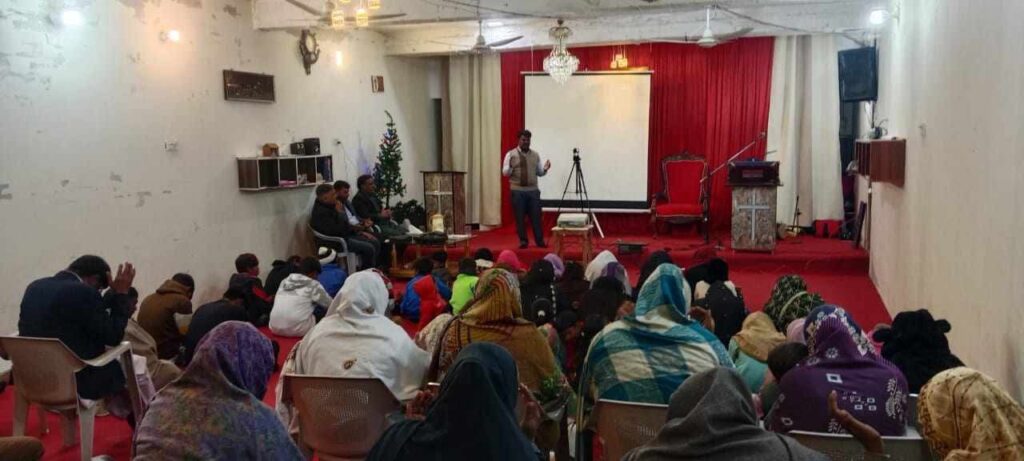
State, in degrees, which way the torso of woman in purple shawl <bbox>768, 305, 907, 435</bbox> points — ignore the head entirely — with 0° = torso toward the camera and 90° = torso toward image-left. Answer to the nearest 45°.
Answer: approximately 180°

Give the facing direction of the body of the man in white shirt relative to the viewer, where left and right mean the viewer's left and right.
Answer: facing the viewer

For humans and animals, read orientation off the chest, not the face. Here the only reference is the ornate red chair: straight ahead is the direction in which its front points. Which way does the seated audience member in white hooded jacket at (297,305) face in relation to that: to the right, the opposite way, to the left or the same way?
the opposite way

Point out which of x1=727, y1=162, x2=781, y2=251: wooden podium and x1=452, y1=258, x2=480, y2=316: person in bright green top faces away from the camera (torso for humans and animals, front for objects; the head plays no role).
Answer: the person in bright green top

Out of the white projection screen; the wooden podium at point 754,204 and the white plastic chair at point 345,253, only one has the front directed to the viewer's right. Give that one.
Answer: the white plastic chair

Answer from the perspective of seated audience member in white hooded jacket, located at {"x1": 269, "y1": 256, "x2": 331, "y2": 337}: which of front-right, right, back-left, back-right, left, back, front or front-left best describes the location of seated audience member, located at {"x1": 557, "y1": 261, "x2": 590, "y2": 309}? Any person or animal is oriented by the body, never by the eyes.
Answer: right

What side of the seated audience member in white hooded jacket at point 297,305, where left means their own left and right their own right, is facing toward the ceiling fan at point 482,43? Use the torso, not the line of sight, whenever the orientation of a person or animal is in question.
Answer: front

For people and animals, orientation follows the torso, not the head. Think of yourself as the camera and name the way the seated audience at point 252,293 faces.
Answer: facing away from the viewer and to the right of the viewer

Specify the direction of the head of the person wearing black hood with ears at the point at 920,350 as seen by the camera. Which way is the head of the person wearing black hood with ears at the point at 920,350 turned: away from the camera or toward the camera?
away from the camera

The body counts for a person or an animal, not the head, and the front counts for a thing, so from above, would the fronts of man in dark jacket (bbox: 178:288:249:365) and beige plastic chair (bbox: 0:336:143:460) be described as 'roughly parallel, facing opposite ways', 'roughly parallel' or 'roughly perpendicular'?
roughly parallel

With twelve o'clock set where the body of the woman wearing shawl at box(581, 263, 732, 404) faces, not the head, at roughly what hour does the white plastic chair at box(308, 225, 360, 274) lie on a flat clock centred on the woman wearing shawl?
The white plastic chair is roughly at 11 o'clock from the woman wearing shawl.

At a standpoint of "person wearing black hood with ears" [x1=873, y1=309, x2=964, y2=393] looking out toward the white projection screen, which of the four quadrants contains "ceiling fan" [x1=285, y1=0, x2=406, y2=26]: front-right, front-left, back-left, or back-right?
front-left

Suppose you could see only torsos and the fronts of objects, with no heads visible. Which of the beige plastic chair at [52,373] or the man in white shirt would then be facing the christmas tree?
the beige plastic chair

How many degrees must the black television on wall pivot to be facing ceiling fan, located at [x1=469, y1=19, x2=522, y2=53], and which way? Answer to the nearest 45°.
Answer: approximately 45° to its right

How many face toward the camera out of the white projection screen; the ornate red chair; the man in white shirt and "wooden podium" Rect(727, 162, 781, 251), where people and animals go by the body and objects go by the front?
4

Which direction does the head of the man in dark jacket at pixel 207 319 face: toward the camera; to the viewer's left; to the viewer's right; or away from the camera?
away from the camera

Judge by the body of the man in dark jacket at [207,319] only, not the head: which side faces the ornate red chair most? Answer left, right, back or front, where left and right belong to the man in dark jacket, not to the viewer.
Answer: front

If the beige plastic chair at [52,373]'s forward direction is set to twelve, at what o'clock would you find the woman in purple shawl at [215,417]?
The woman in purple shawl is roughly at 4 o'clock from the beige plastic chair.

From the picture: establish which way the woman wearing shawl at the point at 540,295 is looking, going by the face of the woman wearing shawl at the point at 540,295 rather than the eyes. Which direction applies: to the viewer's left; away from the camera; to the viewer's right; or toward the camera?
away from the camera

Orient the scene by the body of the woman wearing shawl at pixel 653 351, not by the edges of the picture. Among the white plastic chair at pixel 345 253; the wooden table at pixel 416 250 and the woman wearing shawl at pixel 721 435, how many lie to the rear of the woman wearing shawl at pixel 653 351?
1

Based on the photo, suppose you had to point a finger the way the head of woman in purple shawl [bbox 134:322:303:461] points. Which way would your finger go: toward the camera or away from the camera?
away from the camera

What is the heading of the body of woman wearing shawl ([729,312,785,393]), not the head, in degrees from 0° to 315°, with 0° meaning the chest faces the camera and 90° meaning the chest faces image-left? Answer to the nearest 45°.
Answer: approximately 180°
